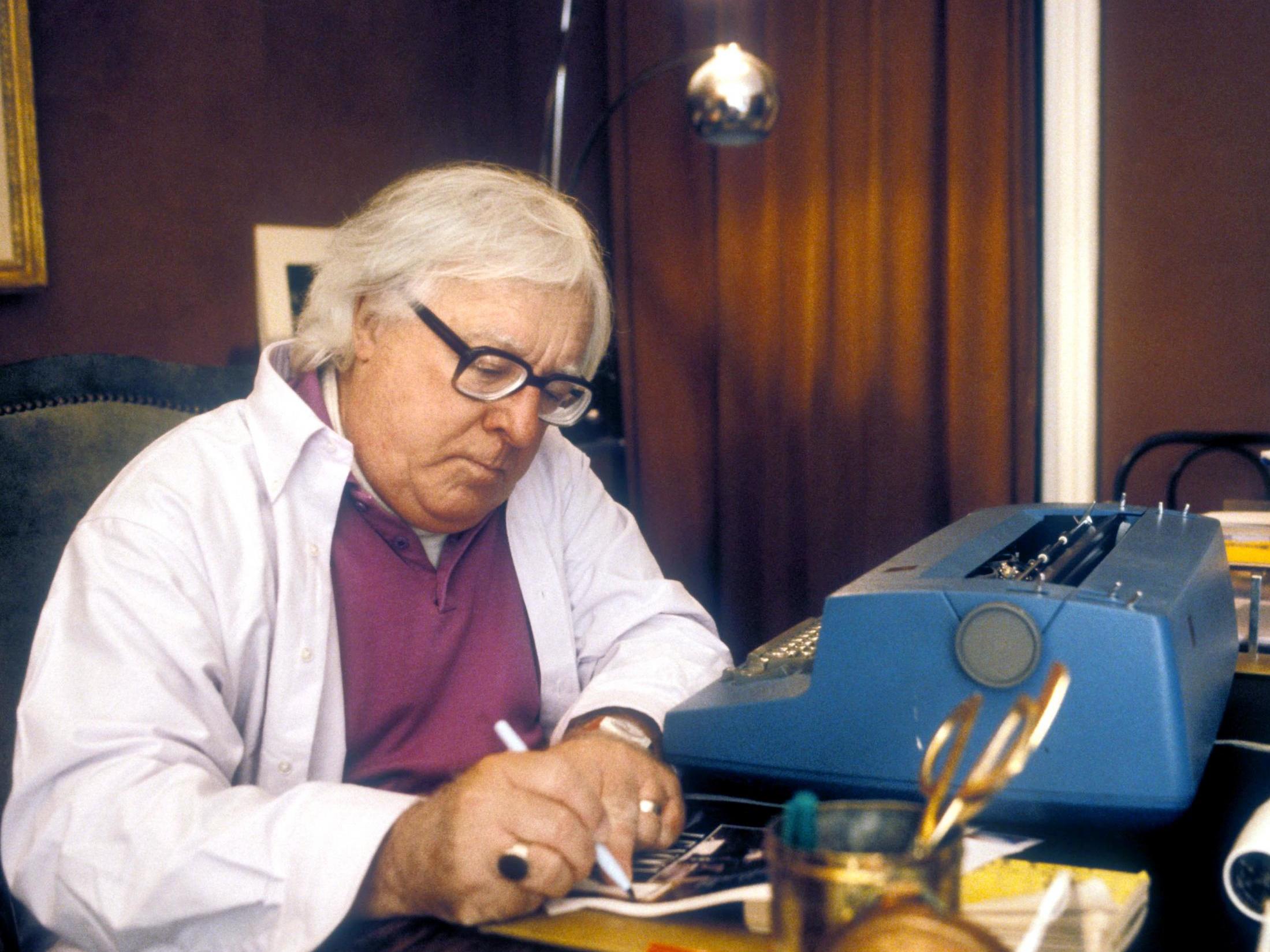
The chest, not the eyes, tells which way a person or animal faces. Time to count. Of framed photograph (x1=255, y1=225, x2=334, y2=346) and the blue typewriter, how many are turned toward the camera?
1

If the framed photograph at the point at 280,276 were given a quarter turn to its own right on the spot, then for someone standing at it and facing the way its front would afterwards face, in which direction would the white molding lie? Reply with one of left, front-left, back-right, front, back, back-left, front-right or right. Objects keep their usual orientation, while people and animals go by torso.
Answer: back

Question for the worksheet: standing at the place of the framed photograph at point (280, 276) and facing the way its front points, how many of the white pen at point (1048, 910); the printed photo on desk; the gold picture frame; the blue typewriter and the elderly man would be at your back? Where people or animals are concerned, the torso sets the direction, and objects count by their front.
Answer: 0

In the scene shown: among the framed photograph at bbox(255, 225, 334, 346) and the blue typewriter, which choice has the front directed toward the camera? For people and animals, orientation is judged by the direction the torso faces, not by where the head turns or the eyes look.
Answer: the framed photograph

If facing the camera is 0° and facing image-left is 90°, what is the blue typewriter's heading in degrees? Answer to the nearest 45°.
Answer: approximately 90°

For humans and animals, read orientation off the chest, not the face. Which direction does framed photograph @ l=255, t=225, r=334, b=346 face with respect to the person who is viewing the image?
facing the viewer

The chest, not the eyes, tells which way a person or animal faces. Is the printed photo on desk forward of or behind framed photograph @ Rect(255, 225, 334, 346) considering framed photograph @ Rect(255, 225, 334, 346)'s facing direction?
forward

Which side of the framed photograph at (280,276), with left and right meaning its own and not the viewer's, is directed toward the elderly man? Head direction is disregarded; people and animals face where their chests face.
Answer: front

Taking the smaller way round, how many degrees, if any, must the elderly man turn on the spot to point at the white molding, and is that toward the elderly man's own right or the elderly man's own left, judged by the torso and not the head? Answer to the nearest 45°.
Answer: approximately 90° to the elderly man's own left

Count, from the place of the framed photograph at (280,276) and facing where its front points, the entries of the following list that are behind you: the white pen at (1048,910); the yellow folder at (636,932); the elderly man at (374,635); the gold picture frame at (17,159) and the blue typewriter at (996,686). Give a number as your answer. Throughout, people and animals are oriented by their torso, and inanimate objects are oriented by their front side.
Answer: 0

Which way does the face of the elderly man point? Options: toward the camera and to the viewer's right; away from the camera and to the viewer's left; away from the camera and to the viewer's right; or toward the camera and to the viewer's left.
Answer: toward the camera and to the viewer's right

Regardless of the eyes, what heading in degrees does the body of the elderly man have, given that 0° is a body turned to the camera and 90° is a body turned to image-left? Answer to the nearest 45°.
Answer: approximately 315°

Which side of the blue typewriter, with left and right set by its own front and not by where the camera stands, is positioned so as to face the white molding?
right
